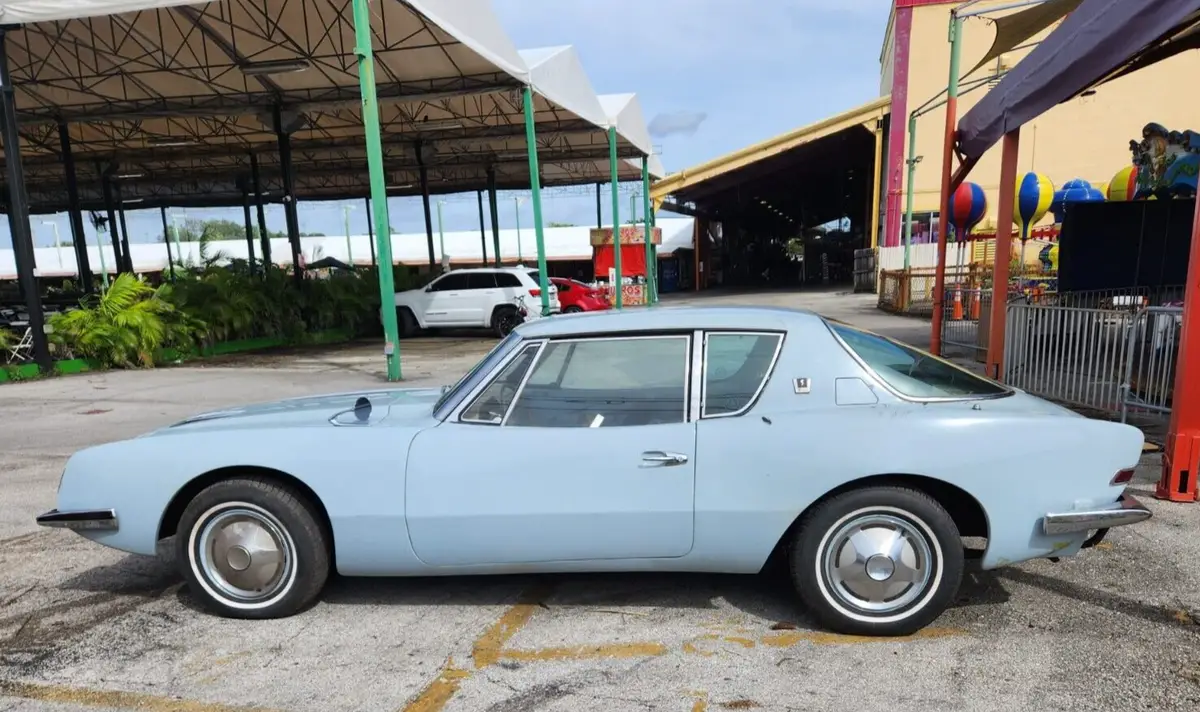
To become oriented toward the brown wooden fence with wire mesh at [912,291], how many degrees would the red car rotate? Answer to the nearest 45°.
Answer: approximately 135° to its right

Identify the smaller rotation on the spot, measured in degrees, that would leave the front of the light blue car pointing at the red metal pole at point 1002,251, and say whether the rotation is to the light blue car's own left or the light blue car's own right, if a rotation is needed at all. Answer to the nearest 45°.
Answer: approximately 135° to the light blue car's own right

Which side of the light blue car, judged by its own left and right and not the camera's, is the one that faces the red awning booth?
right

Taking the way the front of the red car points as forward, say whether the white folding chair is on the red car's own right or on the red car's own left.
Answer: on the red car's own left

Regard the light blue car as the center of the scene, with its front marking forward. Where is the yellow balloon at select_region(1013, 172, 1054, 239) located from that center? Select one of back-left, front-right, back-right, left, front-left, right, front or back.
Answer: back-right

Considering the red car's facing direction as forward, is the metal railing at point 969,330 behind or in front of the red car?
behind

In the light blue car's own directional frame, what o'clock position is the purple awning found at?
The purple awning is roughly at 5 o'clock from the light blue car.

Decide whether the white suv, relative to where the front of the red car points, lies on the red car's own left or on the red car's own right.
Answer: on the red car's own left

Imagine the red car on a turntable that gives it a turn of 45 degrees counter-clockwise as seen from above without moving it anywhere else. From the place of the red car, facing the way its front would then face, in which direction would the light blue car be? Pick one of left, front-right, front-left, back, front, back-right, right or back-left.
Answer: left

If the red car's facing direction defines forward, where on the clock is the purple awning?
The purple awning is roughly at 7 o'clock from the red car.

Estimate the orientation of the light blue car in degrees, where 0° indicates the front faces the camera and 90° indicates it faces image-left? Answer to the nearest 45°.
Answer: approximately 90°

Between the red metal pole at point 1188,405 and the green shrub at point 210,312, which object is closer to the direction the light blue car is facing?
the green shrub

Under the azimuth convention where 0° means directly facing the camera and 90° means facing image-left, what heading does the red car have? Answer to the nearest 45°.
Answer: approximately 135°
